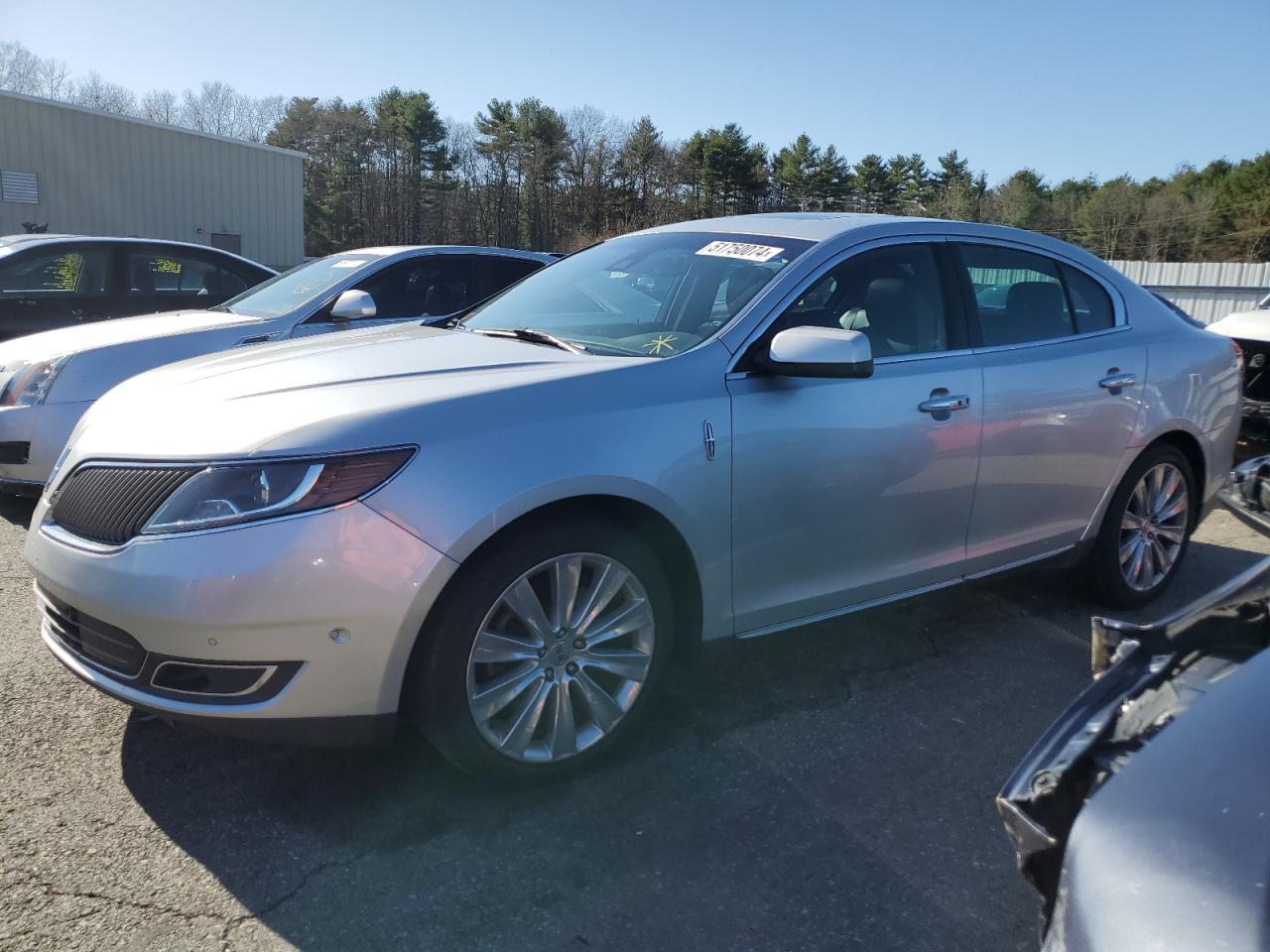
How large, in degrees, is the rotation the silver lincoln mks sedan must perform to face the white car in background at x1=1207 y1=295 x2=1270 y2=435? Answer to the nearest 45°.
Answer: approximately 180°

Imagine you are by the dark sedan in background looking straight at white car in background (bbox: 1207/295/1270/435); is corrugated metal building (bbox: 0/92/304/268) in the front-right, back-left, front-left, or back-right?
back-left

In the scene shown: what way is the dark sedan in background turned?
to the viewer's left

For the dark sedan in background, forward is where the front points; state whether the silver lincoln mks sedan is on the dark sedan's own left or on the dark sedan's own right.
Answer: on the dark sedan's own left

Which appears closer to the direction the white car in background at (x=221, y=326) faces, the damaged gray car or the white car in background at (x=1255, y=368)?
the damaged gray car

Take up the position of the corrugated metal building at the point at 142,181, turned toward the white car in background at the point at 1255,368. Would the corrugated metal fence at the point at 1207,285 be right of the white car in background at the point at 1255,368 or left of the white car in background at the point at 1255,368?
left

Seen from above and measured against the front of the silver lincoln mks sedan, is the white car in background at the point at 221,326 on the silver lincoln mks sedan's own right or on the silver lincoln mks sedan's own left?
on the silver lincoln mks sedan's own right

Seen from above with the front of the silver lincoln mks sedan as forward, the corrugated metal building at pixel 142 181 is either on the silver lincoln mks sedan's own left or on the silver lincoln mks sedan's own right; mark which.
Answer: on the silver lincoln mks sedan's own right

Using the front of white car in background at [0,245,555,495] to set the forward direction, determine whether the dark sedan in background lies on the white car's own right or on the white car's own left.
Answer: on the white car's own right
